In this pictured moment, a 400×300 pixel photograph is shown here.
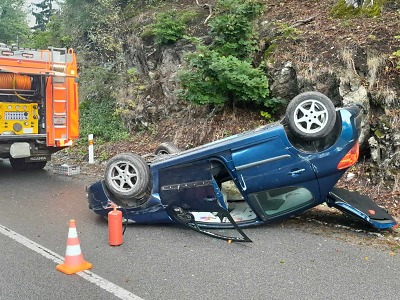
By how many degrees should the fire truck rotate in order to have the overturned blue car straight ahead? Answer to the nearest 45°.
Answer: approximately 135° to its right

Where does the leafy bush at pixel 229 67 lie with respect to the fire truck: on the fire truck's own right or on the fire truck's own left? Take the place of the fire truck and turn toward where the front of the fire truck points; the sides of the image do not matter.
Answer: on the fire truck's own right

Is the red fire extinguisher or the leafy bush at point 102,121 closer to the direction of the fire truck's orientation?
the leafy bush

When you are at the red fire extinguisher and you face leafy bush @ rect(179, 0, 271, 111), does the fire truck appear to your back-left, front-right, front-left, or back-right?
front-left

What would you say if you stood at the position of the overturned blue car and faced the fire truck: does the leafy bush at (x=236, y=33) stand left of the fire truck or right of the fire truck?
right

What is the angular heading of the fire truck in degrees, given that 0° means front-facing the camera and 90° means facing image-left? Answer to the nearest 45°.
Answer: approximately 180°

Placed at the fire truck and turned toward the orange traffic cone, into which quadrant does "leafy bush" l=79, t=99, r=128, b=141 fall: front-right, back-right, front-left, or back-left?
back-left

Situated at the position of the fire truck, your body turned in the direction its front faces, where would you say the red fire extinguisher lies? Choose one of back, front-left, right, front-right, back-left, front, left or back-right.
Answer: back

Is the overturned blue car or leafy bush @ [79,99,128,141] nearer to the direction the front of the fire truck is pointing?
the leafy bush

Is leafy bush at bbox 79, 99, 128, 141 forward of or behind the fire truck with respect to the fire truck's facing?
forward

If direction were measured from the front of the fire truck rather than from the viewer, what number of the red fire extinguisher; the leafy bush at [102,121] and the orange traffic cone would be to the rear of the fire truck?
2

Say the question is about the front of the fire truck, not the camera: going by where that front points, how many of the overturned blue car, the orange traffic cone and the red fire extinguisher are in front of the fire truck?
0

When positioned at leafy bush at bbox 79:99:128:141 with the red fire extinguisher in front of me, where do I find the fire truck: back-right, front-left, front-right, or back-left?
front-right

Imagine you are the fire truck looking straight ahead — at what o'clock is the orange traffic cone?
The orange traffic cone is roughly at 6 o'clock from the fire truck.

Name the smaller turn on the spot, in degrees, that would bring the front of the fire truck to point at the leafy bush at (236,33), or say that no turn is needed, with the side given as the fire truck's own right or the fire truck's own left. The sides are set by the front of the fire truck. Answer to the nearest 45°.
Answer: approximately 90° to the fire truck's own right
